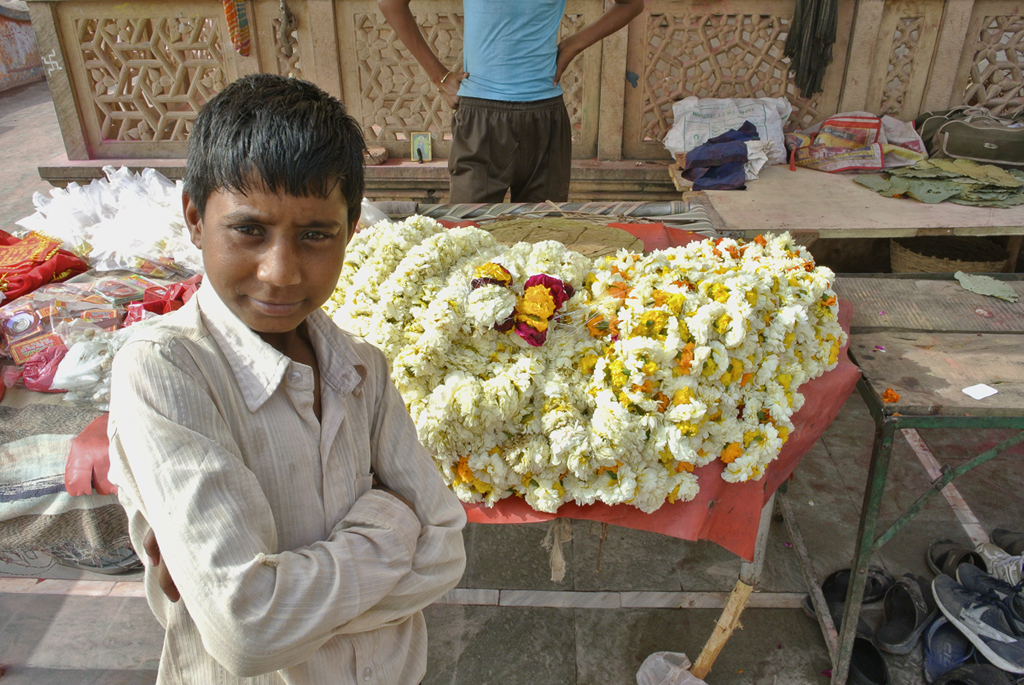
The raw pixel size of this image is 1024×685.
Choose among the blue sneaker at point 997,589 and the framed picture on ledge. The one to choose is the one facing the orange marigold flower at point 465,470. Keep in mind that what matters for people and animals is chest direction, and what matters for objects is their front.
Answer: the framed picture on ledge

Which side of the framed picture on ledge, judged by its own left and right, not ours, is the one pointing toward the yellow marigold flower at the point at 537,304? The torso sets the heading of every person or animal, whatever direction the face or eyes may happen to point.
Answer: front

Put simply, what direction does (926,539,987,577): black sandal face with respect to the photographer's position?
facing away from the viewer and to the left of the viewer

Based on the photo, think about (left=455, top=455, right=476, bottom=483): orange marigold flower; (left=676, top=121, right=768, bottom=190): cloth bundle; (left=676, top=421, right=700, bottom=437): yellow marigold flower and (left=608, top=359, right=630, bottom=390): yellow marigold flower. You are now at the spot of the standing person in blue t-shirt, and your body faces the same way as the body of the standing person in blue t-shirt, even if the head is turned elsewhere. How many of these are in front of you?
3

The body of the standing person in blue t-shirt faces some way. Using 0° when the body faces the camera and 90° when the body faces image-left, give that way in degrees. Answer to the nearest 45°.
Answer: approximately 0°

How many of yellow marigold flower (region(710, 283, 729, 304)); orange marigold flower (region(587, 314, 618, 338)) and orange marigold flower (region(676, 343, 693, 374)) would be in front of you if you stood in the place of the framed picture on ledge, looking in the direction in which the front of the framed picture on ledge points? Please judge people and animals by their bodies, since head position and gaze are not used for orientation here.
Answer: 3

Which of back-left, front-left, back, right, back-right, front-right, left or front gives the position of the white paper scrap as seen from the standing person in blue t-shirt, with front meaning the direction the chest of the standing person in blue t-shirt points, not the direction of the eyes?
front-left
